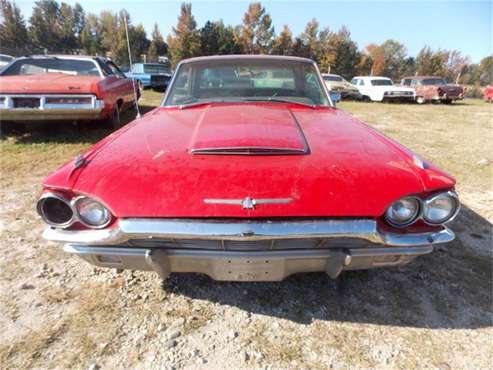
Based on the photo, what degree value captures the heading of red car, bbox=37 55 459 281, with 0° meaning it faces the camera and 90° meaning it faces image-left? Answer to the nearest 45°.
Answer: approximately 0°

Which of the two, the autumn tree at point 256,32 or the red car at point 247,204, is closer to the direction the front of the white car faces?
the red car

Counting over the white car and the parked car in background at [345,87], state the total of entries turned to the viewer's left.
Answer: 0

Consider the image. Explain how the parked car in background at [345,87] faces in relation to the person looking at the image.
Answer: facing the viewer and to the right of the viewer

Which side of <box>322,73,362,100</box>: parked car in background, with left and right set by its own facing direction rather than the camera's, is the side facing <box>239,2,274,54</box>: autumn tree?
back

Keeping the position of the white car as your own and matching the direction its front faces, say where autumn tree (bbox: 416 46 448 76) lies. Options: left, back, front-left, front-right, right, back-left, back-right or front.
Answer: back-left

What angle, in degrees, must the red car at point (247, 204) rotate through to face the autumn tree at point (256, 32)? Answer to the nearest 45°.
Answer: approximately 180°

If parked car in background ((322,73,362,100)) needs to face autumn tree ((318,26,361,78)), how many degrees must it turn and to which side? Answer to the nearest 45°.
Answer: approximately 135° to its left

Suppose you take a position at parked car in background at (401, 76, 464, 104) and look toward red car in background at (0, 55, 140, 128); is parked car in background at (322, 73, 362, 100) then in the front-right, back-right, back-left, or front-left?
front-right

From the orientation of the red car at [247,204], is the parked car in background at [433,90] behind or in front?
behind

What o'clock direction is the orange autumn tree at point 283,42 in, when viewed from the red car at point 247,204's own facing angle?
The orange autumn tree is roughly at 6 o'clock from the red car.

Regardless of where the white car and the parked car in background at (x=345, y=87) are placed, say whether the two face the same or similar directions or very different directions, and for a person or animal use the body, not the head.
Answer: same or similar directions

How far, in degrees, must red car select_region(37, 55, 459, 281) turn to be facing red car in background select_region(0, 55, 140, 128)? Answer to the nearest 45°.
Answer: approximately 135° to its right
